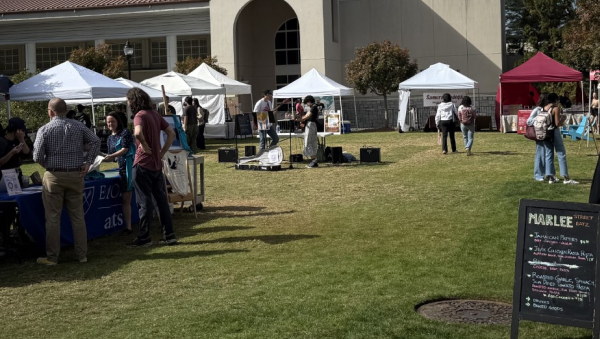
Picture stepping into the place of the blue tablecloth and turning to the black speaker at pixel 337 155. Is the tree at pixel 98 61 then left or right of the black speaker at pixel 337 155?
left

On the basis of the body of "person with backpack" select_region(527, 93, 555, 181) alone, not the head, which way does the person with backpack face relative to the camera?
away from the camera

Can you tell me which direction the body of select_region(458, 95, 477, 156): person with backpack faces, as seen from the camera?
away from the camera

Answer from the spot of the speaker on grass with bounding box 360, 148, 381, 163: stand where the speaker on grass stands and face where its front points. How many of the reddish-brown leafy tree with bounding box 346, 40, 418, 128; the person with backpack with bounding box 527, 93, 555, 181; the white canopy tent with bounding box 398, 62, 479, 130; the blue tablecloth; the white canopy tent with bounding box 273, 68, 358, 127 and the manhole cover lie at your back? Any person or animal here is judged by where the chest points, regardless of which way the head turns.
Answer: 3

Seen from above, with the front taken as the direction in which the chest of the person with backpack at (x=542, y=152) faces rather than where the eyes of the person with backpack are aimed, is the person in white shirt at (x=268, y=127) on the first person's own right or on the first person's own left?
on the first person's own left

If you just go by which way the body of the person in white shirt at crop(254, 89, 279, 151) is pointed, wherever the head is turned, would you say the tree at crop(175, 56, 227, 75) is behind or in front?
behind

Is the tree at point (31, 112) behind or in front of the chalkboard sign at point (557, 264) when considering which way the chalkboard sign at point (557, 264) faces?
behind

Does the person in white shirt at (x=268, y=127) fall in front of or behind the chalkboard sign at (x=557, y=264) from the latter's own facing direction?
behind
